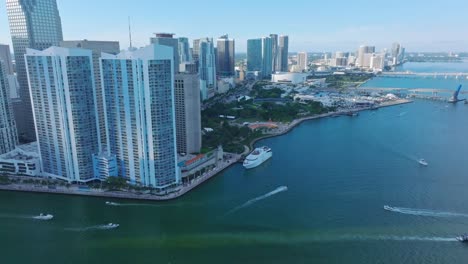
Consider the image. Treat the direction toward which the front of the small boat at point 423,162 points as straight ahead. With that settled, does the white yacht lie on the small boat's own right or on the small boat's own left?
on the small boat's own right

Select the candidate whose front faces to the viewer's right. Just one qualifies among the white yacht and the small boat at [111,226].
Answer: the small boat

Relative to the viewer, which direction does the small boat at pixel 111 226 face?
to the viewer's right

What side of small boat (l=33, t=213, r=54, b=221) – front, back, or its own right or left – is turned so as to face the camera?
right

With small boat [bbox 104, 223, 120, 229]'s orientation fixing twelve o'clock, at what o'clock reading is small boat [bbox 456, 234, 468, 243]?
small boat [bbox 456, 234, 468, 243] is roughly at 1 o'clock from small boat [bbox 104, 223, 120, 229].

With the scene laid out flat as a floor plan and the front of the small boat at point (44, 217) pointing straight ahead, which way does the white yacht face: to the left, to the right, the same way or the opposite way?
the opposite way

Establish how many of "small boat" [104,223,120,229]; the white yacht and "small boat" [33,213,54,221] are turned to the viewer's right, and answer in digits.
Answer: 2

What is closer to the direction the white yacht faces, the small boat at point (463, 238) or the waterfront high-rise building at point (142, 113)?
the waterfront high-rise building

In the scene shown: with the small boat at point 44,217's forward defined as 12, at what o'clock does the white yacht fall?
The white yacht is roughly at 12 o'clock from the small boat.

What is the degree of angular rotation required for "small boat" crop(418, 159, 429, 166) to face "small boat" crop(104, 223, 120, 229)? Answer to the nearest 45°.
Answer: approximately 90° to its right
